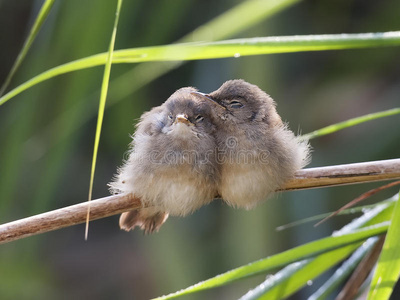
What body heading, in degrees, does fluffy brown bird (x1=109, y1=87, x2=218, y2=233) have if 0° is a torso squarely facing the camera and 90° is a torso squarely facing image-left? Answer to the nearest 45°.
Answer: approximately 0°

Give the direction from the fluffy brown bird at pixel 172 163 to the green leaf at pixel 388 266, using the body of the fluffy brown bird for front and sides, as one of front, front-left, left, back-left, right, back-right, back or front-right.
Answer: front-left
